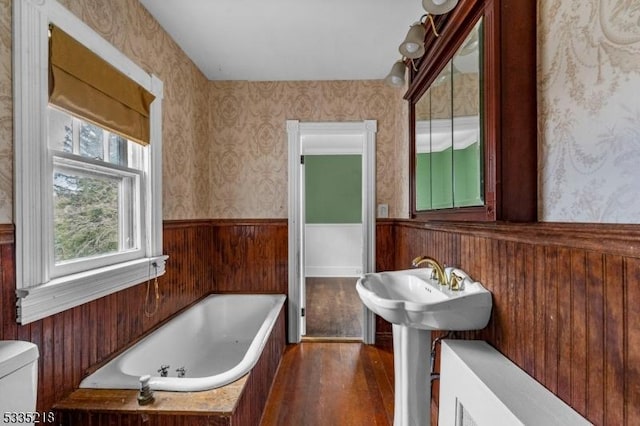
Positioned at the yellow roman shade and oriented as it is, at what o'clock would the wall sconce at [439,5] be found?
The wall sconce is roughly at 12 o'clock from the yellow roman shade.

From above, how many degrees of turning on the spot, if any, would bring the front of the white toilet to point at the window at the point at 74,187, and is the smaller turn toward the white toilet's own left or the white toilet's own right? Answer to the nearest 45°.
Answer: approximately 135° to the white toilet's own left

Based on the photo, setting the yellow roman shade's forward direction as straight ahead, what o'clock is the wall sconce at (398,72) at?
The wall sconce is roughly at 11 o'clock from the yellow roman shade.

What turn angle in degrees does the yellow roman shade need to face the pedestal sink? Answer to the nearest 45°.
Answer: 0° — it already faces it

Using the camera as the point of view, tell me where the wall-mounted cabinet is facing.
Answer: facing to the left of the viewer

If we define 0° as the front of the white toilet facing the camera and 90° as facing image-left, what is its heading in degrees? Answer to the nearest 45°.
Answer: approximately 315°

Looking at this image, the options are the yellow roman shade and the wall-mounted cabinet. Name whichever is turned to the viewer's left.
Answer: the wall-mounted cabinet
